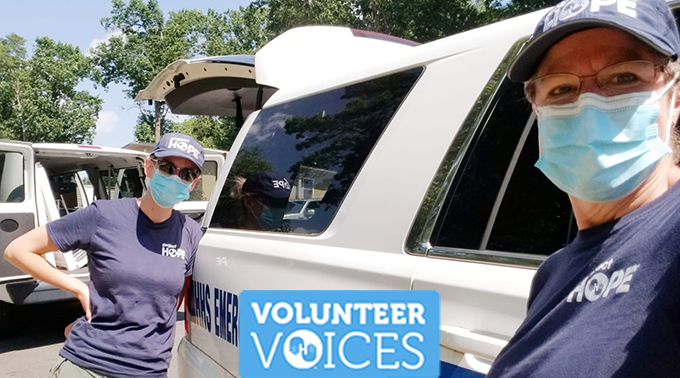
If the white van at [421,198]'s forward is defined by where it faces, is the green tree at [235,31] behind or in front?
behind

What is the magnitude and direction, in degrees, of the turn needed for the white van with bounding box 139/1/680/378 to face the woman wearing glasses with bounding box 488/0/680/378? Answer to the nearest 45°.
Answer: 0° — it already faces them

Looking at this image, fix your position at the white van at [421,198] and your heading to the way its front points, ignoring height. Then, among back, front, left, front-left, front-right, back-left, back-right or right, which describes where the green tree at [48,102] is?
back

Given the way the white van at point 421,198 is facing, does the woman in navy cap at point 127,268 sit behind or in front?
behind

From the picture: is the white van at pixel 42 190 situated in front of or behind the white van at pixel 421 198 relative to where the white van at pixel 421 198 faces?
behind

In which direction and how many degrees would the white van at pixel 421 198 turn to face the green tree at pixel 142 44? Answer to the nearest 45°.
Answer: approximately 180°

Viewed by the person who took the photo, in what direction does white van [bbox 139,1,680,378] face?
facing the viewer and to the right of the viewer

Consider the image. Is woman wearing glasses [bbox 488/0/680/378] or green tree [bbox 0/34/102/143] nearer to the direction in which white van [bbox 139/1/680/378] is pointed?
the woman wearing glasses
